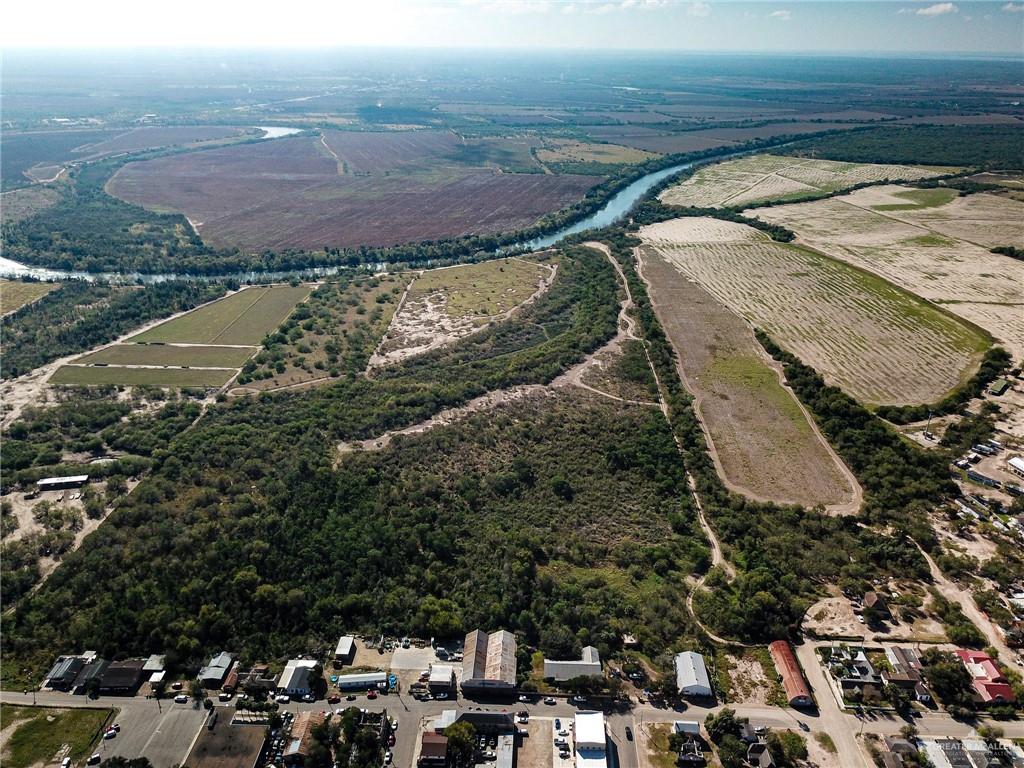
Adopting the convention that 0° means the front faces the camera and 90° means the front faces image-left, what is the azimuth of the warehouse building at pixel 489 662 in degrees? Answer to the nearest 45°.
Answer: approximately 0°

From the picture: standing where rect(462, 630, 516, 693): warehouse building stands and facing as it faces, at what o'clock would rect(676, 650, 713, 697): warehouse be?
The warehouse is roughly at 9 o'clock from the warehouse building.

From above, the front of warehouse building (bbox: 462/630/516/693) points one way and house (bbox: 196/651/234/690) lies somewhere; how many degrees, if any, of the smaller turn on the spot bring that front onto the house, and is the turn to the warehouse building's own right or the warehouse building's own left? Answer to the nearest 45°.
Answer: approximately 90° to the warehouse building's own right

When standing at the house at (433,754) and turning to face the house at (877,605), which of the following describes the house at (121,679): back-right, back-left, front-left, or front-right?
back-left

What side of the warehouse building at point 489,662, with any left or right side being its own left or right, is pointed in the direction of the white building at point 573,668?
left

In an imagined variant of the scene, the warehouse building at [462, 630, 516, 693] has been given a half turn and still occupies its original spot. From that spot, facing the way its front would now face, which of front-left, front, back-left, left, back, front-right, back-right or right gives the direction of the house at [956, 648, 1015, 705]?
right

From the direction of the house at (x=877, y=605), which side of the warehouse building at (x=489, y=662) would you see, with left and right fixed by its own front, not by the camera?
left

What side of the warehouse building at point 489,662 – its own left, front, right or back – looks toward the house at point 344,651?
right

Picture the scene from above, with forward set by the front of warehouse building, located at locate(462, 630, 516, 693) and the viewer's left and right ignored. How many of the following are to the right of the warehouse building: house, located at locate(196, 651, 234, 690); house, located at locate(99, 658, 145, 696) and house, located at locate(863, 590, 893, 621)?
2

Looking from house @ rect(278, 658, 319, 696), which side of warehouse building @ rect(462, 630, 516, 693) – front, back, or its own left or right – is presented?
right

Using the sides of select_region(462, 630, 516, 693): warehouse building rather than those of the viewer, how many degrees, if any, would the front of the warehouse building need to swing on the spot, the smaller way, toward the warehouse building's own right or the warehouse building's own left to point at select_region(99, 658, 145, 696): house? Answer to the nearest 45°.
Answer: approximately 90° to the warehouse building's own right

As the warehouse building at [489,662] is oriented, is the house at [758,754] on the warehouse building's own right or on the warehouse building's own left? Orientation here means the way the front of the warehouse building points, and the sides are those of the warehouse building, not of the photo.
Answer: on the warehouse building's own left
